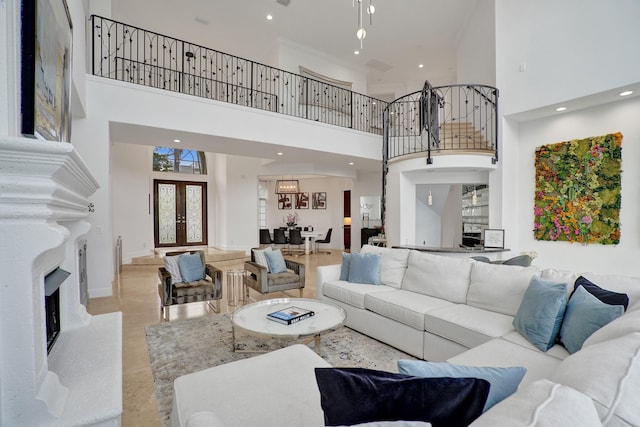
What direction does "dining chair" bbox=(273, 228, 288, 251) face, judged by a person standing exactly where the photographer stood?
facing away from the viewer and to the right of the viewer

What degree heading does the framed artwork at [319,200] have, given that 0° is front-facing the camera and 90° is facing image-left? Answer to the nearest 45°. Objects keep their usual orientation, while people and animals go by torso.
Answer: approximately 0°

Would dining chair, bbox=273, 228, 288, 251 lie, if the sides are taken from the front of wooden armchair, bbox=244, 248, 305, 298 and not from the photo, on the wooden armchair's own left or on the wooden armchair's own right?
on the wooden armchair's own left

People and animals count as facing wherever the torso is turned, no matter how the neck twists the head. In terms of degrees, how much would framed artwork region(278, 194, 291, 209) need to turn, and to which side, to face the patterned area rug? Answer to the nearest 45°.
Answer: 0° — it already faces it

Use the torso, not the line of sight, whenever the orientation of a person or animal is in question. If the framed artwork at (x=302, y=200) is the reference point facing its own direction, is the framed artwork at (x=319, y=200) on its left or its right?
on its left

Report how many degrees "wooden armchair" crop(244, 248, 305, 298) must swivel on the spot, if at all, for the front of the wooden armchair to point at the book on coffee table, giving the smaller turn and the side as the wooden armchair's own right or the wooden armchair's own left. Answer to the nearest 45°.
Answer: approximately 45° to the wooden armchair's own right

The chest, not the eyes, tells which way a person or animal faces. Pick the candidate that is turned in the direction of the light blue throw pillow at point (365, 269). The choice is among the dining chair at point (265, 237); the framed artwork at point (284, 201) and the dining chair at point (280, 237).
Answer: the framed artwork

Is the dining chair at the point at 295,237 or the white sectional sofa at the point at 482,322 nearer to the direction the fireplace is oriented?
the white sectional sofa

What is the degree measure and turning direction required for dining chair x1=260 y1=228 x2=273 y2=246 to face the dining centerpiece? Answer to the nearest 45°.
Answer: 0° — it already faces it
